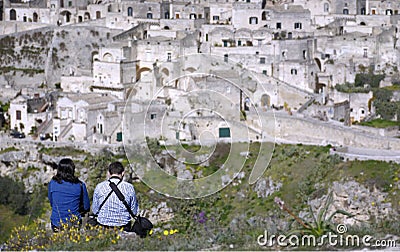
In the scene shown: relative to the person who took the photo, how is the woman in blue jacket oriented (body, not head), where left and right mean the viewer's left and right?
facing away from the viewer

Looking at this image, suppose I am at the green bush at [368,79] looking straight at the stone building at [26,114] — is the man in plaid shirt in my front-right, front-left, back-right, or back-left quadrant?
front-left

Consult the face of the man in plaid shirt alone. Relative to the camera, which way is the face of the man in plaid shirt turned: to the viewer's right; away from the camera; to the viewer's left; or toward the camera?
away from the camera

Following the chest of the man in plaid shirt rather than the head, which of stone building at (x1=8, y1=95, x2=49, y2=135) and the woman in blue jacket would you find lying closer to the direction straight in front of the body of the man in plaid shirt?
the stone building

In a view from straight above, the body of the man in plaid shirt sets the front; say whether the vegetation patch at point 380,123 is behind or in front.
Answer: in front

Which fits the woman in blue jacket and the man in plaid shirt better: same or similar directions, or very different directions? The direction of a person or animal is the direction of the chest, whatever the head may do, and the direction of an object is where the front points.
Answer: same or similar directions

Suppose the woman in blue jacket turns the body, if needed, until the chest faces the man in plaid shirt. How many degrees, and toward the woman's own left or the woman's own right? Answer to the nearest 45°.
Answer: approximately 135° to the woman's own right

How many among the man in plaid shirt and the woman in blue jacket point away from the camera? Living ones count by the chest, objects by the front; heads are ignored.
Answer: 2

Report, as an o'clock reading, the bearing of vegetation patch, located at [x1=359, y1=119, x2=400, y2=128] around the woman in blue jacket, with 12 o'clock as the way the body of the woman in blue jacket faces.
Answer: The vegetation patch is roughly at 1 o'clock from the woman in blue jacket.

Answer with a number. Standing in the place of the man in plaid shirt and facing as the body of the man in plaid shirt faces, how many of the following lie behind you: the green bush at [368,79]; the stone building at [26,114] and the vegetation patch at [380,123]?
0

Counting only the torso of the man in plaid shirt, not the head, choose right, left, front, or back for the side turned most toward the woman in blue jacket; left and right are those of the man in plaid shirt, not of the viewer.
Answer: left

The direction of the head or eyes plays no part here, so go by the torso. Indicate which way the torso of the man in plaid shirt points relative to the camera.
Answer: away from the camera

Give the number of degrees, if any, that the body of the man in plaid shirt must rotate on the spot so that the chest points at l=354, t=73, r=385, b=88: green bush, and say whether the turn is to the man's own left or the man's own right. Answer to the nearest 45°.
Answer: approximately 45° to the man's own right

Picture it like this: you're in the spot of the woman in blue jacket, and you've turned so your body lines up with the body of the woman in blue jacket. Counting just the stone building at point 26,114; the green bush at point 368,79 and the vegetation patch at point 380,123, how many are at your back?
0
